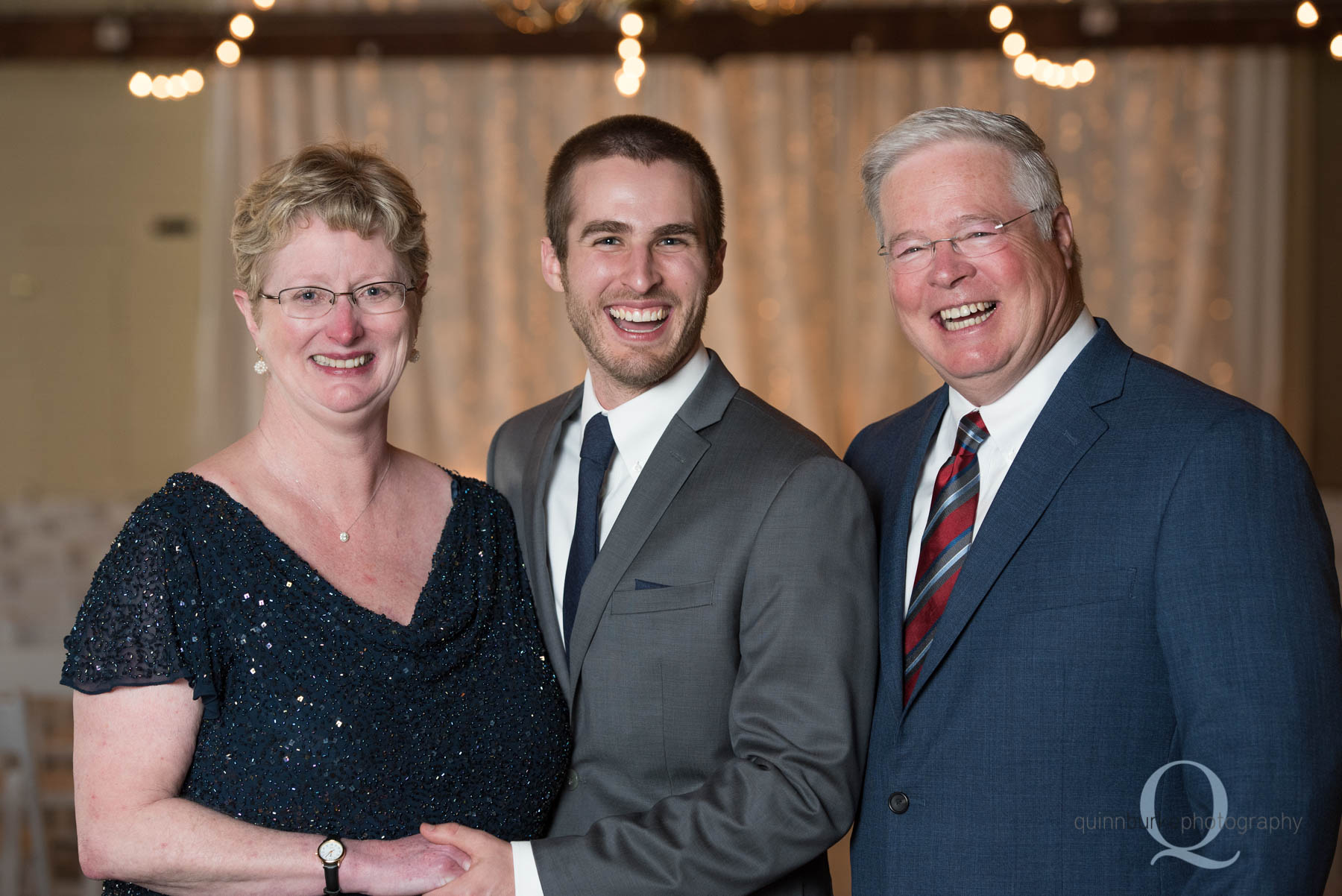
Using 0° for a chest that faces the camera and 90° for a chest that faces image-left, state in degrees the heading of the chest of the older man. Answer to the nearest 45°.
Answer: approximately 45°

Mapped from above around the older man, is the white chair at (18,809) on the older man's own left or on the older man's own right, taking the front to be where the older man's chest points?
on the older man's own right

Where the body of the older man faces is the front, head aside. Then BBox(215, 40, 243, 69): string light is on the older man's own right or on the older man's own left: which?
on the older man's own right

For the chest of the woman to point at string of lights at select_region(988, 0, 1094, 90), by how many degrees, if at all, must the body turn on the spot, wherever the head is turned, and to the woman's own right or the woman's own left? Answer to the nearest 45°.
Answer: approximately 90° to the woman's own left

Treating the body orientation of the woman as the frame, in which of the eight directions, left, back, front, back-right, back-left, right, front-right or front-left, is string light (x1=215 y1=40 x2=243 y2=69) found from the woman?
back-left

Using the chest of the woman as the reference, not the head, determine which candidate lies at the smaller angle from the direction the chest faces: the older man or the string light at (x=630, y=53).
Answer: the older man

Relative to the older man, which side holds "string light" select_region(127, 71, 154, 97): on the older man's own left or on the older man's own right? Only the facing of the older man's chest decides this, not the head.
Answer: on the older man's own right

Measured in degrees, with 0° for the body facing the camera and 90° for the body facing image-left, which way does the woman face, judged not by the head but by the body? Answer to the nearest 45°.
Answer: approximately 315°

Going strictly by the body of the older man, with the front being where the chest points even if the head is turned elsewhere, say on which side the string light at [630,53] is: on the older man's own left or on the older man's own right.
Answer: on the older man's own right
